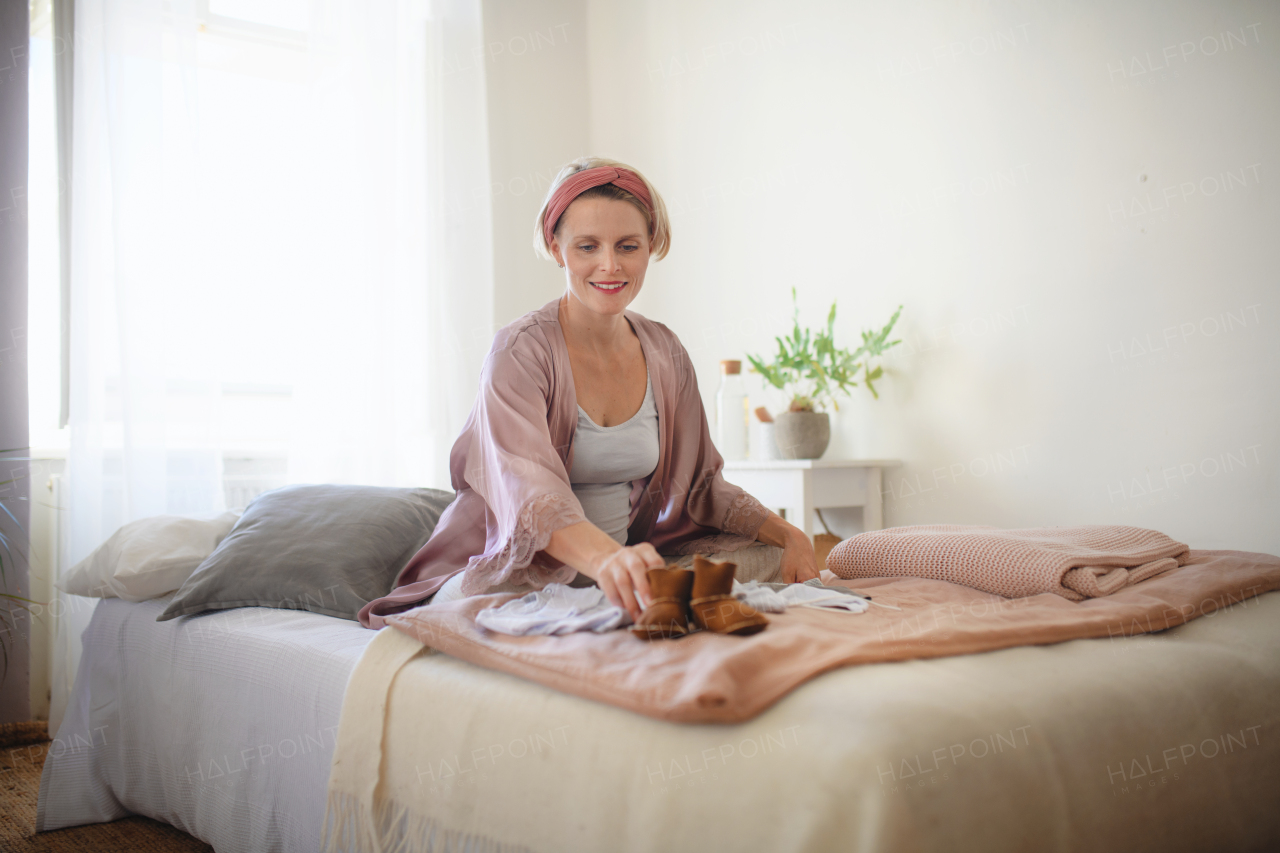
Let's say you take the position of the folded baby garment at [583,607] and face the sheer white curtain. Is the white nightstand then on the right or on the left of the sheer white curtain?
right

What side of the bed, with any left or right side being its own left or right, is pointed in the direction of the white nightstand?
left

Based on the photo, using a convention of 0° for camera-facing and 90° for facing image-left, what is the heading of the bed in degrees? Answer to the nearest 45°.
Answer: approximately 270°
